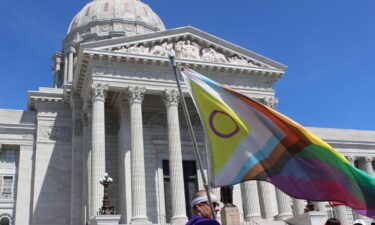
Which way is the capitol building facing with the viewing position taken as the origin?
facing the viewer and to the right of the viewer
